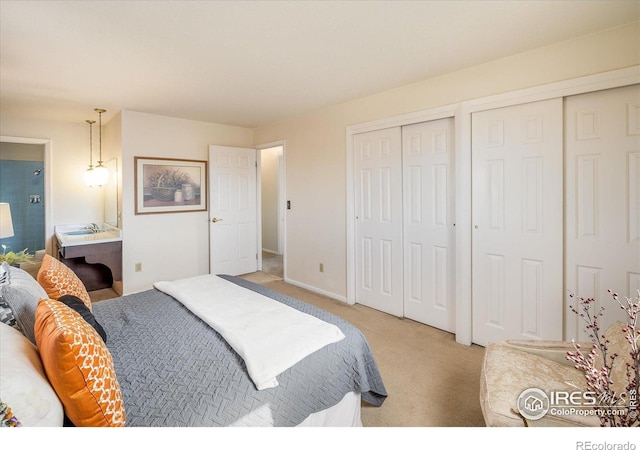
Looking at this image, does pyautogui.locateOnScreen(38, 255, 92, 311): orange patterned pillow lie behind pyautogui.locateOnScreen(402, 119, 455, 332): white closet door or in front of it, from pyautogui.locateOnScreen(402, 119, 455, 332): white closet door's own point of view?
in front

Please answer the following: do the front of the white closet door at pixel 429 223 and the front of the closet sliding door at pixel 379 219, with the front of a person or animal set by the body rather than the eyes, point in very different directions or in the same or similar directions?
same or similar directions

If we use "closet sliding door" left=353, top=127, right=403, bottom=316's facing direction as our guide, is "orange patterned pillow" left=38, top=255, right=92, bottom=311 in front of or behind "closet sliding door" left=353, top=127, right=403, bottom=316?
in front

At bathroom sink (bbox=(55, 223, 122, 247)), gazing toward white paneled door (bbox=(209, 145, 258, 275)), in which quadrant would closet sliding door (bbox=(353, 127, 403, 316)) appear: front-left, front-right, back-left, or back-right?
front-right

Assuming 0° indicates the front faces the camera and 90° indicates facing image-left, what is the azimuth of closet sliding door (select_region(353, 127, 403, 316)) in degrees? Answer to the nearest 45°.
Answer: approximately 45°

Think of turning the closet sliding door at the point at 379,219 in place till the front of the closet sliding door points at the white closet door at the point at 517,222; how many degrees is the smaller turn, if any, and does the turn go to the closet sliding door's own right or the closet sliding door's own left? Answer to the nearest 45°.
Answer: approximately 90° to the closet sliding door's own left

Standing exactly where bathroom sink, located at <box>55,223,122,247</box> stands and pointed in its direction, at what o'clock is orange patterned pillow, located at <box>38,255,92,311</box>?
The orange patterned pillow is roughly at 12 o'clock from the bathroom sink.

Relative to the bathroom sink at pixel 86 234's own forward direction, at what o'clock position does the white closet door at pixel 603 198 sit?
The white closet door is roughly at 11 o'clock from the bathroom sink.

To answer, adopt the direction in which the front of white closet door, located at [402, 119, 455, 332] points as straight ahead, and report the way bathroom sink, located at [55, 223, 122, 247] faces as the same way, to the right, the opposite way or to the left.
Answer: to the left

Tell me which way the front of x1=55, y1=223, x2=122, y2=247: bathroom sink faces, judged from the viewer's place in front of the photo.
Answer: facing the viewer

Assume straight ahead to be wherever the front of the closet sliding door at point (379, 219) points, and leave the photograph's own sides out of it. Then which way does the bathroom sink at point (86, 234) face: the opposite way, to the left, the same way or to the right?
to the left

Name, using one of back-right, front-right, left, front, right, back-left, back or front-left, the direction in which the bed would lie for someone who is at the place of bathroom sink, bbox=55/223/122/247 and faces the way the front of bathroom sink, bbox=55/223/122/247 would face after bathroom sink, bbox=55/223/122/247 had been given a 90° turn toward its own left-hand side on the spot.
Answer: right

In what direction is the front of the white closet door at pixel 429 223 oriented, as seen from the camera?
facing the viewer and to the left of the viewer

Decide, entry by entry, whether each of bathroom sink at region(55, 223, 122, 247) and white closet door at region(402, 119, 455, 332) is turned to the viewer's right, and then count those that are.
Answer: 0
